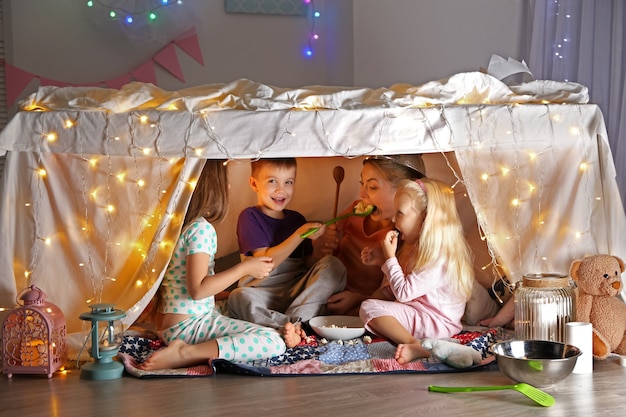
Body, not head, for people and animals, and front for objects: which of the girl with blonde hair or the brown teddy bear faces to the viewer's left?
the girl with blonde hair

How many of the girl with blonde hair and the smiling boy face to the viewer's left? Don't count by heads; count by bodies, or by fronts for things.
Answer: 1

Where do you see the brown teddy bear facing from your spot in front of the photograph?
facing the viewer and to the right of the viewer

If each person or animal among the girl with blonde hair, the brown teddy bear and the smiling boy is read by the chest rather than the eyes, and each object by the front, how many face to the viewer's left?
1

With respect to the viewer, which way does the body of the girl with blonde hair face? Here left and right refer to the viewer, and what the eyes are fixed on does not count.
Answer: facing to the left of the viewer

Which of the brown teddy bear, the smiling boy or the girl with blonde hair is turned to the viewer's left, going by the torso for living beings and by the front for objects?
the girl with blonde hair

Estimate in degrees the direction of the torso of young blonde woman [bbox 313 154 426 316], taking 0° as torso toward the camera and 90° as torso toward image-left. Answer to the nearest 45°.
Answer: approximately 45°

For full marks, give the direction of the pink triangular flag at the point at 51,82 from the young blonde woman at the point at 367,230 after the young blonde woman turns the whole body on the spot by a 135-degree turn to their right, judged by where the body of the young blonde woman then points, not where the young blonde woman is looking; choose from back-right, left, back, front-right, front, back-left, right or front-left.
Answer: front-left

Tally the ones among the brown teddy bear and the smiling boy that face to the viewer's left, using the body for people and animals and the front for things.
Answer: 0

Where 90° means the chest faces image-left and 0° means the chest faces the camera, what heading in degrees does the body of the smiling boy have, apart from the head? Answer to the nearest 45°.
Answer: approximately 315°

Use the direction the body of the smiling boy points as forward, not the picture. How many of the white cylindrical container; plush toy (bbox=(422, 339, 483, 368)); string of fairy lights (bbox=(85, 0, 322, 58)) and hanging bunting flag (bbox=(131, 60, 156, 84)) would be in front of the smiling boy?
2

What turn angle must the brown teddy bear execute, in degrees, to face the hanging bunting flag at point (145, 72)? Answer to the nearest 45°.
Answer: approximately 180°

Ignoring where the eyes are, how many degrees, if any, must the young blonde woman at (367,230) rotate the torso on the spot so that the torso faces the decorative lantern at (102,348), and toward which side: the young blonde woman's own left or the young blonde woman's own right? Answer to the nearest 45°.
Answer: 0° — they already face it
